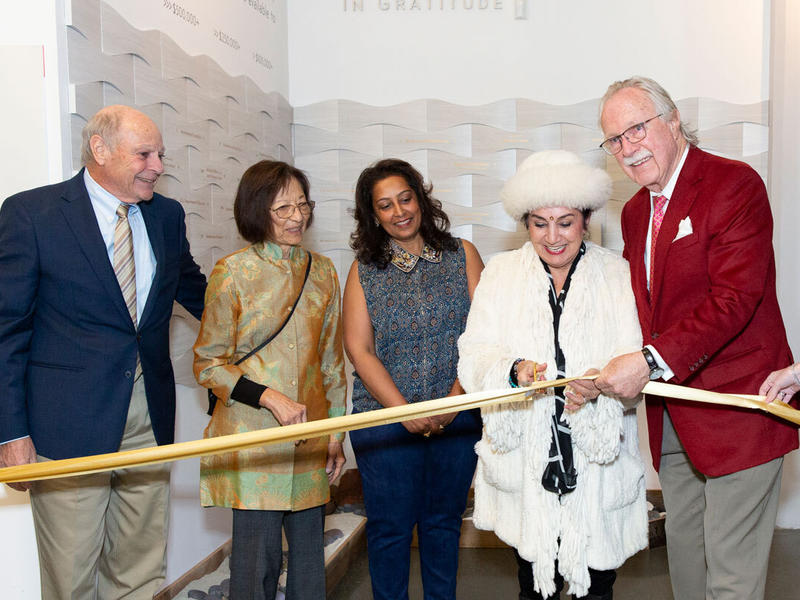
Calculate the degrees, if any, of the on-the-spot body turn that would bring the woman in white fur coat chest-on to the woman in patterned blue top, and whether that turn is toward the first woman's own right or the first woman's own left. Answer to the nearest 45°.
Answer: approximately 135° to the first woman's own right

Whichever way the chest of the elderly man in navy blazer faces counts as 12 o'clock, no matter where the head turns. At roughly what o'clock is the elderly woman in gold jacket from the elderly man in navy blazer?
The elderly woman in gold jacket is roughly at 10 o'clock from the elderly man in navy blazer.

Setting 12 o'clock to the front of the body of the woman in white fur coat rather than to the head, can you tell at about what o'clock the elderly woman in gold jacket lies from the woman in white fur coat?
The elderly woman in gold jacket is roughly at 3 o'clock from the woman in white fur coat.

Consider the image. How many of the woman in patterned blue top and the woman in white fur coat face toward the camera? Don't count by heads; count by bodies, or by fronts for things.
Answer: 2

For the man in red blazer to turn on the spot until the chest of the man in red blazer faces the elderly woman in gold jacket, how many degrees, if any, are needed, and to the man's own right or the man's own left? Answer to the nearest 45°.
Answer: approximately 45° to the man's own right

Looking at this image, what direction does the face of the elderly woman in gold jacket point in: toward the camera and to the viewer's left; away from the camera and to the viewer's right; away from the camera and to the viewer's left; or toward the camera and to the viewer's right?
toward the camera and to the viewer's right

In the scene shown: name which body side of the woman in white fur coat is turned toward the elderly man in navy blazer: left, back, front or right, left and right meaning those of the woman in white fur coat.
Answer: right

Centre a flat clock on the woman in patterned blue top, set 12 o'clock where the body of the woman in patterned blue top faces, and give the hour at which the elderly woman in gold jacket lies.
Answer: The elderly woman in gold jacket is roughly at 2 o'clock from the woman in patterned blue top.

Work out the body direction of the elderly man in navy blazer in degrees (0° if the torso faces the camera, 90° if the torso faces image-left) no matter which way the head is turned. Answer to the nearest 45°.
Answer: approximately 315°
